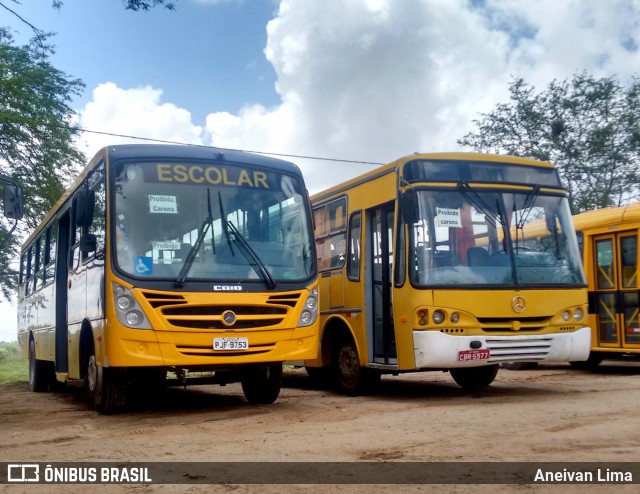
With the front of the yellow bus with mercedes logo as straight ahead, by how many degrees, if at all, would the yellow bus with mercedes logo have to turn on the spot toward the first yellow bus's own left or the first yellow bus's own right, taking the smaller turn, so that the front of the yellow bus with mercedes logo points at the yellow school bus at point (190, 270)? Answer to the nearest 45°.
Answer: approximately 90° to the first yellow bus's own right

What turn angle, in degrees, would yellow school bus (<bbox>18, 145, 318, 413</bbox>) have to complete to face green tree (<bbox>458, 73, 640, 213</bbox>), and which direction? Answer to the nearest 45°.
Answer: approximately 90° to its left

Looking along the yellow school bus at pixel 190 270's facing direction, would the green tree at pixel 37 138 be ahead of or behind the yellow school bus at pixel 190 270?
behind

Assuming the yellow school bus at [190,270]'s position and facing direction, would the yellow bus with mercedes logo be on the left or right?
on its left

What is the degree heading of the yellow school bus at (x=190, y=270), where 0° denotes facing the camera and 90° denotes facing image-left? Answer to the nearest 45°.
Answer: approximately 315°

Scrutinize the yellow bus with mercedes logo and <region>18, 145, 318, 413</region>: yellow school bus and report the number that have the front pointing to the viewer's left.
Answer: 0

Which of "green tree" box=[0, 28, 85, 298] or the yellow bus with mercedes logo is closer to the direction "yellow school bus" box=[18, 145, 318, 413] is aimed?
the yellow bus with mercedes logo

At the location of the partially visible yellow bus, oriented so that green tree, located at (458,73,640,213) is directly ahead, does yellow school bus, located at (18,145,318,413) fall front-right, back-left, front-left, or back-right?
back-left

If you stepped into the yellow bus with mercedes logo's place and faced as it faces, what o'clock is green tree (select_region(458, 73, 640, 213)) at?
The green tree is roughly at 8 o'clock from the yellow bus with mercedes logo.

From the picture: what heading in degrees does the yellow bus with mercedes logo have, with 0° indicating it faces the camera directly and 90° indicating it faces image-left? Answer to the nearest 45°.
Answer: approximately 315°
